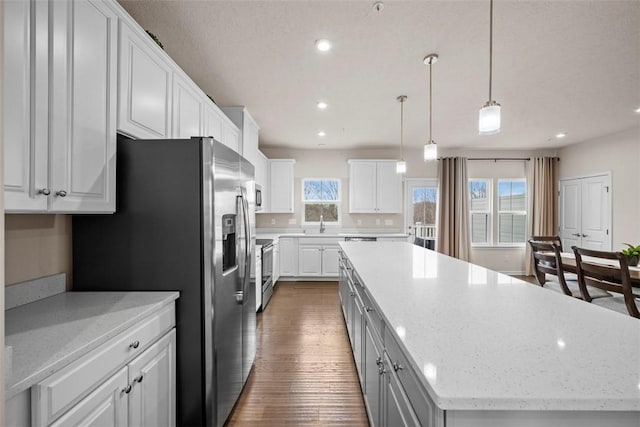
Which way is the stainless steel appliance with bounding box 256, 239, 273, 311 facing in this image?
to the viewer's right

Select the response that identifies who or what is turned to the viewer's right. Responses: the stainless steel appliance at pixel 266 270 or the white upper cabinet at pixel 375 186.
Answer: the stainless steel appliance

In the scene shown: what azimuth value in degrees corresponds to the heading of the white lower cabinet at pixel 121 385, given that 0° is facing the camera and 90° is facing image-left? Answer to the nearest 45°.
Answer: approximately 315°

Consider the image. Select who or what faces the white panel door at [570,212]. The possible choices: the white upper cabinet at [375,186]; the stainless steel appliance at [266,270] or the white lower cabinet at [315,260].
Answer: the stainless steel appliance

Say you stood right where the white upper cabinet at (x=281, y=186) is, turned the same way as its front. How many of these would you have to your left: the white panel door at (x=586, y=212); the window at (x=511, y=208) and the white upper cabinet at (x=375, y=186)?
3

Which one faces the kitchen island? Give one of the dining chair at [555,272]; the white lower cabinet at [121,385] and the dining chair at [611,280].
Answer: the white lower cabinet

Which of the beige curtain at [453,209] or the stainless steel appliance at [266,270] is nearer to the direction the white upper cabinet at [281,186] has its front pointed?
the stainless steel appliance

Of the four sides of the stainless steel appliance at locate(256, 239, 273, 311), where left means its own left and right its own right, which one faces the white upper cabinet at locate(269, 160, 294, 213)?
left

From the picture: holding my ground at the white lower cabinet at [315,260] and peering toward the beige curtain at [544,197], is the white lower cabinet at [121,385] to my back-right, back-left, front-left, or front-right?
back-right

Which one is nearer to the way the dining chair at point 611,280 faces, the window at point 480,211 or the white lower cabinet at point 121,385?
the window

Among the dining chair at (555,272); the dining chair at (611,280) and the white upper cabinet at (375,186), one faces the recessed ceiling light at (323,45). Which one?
the white upper cabinet
